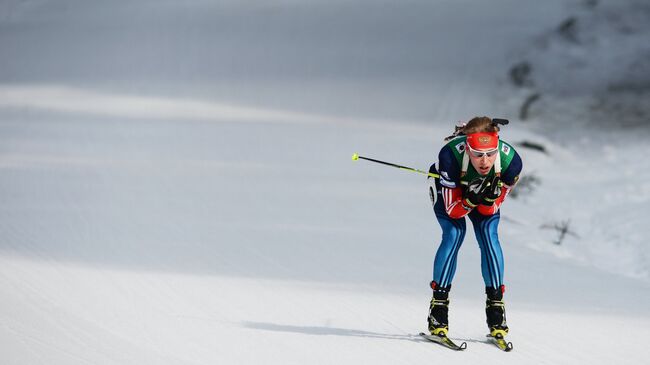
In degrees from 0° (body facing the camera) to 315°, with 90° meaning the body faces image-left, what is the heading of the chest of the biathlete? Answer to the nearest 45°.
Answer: approximately 0°
